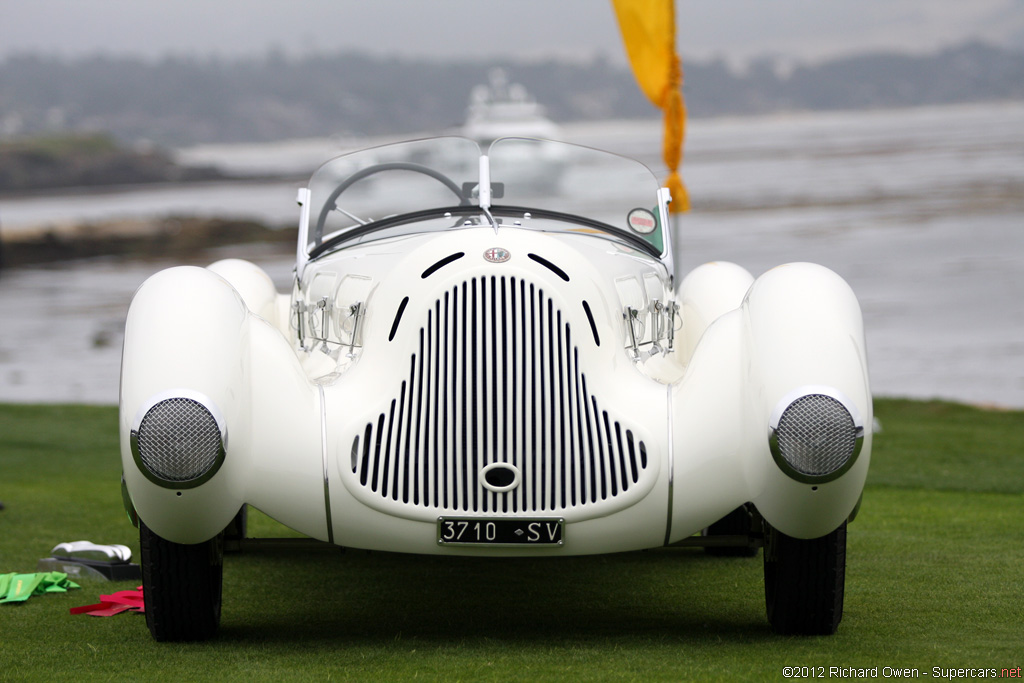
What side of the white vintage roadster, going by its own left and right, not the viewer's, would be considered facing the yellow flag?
back

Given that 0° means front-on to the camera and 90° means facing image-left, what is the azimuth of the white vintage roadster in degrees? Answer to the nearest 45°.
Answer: approximately 0°
